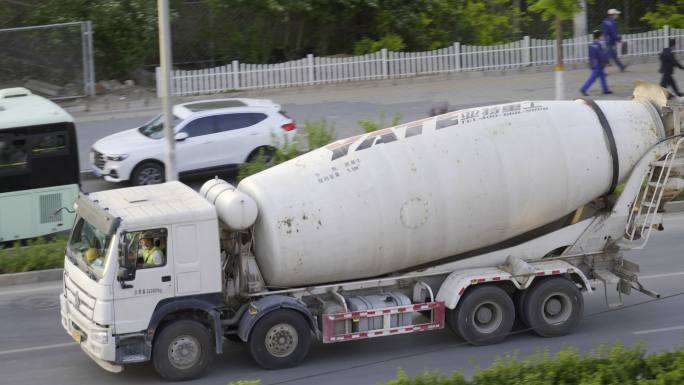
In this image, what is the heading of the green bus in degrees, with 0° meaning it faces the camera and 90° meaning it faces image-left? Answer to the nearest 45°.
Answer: approximately 45°

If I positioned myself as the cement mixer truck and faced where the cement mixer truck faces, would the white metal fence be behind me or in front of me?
behind

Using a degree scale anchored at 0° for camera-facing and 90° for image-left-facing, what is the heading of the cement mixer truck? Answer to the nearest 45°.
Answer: approximately 45°

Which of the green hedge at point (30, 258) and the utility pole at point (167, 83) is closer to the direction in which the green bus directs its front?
the green hedge

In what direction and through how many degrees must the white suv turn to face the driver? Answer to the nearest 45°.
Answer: approximately 45° to its left
